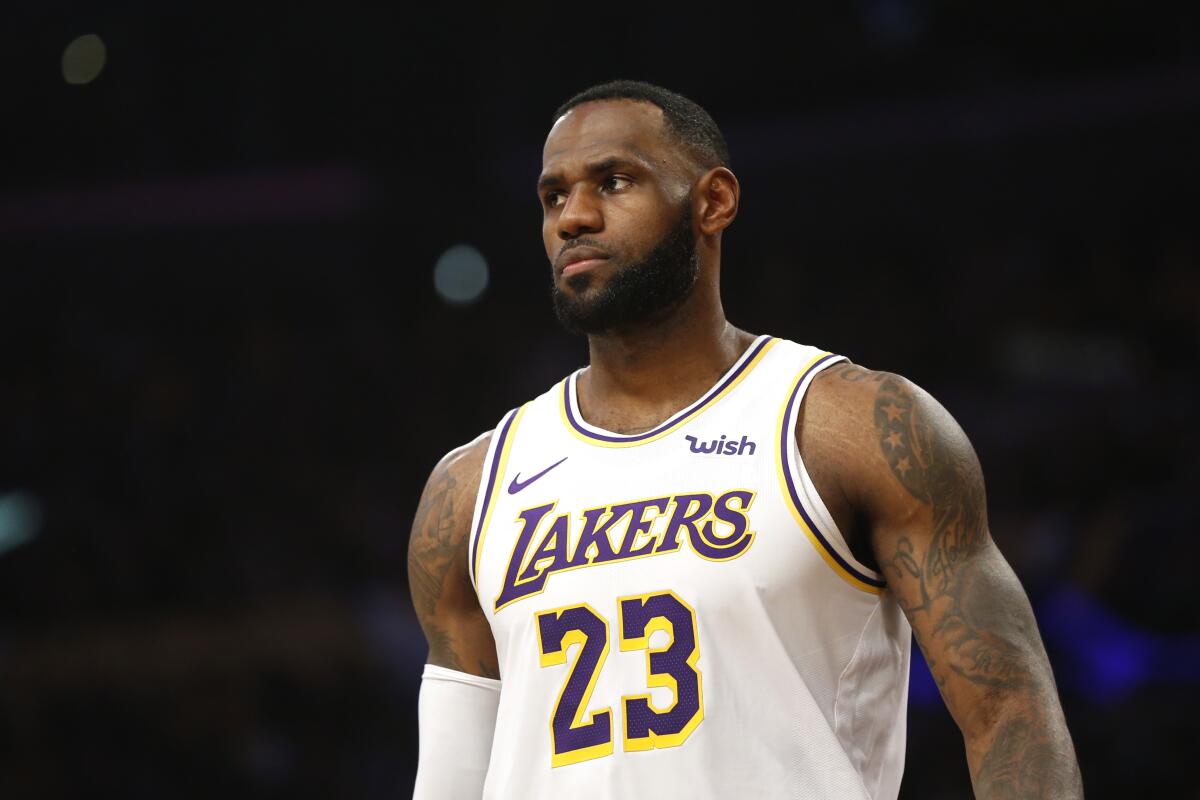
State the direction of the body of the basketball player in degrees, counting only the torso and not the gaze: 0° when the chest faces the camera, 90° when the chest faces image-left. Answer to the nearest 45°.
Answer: approximately 45°
